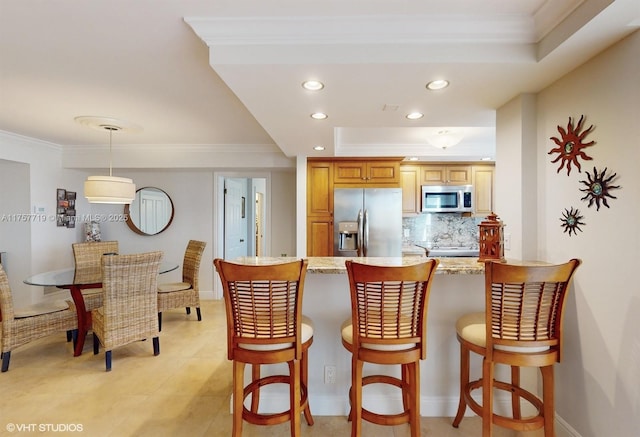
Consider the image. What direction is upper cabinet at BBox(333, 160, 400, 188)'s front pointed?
toward the camera

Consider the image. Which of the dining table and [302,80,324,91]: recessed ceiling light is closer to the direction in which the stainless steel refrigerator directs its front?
the recessed ceiling light

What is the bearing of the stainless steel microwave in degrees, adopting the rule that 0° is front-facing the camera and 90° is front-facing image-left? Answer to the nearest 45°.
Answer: approximately 0°

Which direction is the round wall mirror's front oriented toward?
toward the camera

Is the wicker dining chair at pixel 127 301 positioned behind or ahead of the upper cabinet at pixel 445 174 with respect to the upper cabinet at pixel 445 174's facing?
ahead

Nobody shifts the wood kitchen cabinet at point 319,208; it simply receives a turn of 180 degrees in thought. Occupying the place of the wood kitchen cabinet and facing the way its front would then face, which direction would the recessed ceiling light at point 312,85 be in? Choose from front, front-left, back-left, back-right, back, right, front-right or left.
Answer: back

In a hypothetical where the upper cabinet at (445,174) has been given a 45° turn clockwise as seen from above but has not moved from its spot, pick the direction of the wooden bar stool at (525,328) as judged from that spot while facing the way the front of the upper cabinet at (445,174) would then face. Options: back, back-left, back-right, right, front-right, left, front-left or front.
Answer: front-left

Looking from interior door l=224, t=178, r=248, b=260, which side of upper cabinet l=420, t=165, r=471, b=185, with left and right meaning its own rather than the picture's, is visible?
right

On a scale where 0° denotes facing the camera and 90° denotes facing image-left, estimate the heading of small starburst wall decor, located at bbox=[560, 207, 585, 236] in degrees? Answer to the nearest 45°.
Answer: approximately 45°

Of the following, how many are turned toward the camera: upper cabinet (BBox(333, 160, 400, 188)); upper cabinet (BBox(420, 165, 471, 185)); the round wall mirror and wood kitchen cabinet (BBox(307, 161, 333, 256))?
4

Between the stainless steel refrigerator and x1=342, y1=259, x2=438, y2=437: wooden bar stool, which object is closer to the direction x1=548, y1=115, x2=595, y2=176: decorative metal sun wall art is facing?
the wooden bar stool

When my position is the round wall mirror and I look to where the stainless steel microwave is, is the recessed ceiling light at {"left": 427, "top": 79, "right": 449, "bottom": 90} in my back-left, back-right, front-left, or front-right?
front-right

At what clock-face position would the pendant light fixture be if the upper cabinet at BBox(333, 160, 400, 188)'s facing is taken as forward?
The pendant light fixture is roughly at 2 o'clock from the upper cabinet.

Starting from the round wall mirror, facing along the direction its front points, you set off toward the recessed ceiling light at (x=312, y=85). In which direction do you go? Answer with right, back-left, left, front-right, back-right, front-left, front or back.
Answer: front

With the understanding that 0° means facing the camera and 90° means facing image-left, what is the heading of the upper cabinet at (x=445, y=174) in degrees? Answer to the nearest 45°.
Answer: approximately 0°

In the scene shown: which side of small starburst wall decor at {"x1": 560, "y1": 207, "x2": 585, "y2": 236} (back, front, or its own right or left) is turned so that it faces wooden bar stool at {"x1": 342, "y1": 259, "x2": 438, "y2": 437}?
front

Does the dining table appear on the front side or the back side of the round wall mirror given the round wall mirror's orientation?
on the front side
